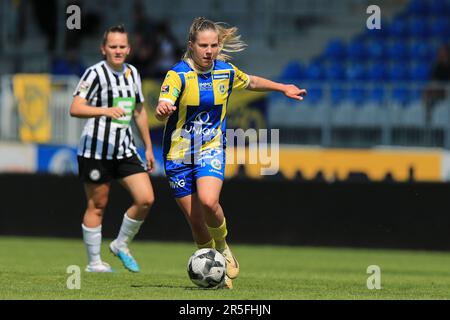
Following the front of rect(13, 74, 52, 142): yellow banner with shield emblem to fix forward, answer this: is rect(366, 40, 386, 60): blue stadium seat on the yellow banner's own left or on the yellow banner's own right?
on the yellow banner's own left

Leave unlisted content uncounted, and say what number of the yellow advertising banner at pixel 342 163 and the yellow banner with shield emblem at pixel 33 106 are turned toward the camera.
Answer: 2

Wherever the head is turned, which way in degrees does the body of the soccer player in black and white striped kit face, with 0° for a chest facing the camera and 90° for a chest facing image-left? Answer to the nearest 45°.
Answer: approximately 315°

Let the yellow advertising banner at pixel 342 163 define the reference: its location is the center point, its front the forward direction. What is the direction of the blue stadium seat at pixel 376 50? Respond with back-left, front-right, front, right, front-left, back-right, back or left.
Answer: back

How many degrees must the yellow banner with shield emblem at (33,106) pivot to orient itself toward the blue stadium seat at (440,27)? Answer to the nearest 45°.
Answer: approximately 90° to its left

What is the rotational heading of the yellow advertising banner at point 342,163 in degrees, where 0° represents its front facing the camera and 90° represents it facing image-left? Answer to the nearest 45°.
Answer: approximately 0°

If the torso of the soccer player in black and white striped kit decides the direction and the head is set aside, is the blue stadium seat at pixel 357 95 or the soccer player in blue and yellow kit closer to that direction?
the soccer player in blue and yellow kit

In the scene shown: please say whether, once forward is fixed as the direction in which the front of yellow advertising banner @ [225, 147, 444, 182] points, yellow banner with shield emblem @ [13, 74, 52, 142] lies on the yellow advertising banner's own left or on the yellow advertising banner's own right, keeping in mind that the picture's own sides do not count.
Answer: on the yellow advertising banner's own right
